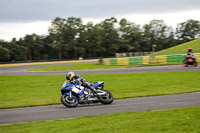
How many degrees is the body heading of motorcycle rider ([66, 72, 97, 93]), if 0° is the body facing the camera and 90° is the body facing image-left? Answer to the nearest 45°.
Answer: approximately 90°

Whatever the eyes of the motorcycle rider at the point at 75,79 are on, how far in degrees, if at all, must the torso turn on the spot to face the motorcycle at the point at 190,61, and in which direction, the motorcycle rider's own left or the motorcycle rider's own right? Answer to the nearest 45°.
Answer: approximately 135° to the motorcycle rider's own right

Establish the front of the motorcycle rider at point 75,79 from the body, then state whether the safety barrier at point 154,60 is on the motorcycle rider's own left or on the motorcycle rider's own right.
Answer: on the motorcycle rider's own right
